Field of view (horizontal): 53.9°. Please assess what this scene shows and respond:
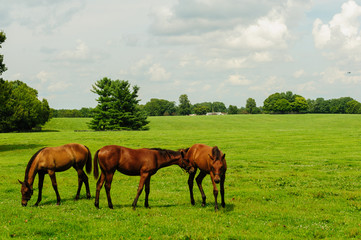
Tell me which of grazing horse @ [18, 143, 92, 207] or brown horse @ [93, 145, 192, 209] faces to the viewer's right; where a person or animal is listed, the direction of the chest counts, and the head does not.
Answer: the brown horse

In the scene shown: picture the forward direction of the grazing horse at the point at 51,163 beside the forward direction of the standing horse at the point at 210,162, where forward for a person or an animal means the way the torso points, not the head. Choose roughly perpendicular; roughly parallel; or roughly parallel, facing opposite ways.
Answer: roughly perpendicular

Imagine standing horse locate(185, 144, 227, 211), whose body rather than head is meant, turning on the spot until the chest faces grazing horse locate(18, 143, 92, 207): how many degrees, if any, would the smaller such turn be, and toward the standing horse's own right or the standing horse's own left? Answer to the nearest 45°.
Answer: approximately 135° to the standing horse's own right

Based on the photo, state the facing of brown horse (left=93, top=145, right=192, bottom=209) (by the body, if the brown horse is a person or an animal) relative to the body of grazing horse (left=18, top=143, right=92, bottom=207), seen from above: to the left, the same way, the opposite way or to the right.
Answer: the opposite way

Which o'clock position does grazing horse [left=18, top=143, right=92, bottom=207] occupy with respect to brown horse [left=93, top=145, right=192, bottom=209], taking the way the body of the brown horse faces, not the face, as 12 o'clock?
The grazing horse is roughly at 7 o'clock from the brown horse.

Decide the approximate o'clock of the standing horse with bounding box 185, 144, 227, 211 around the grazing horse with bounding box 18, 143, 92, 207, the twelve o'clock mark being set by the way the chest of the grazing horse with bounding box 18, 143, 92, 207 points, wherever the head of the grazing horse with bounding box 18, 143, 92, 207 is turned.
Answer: the standing horse with bounding box 185, 144, 227, 211 is roughly at 7 o'clock from the grazing horse with bounding box 18, 143, 92, 207.

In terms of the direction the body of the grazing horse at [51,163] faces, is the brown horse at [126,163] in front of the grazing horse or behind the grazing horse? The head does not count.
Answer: behind

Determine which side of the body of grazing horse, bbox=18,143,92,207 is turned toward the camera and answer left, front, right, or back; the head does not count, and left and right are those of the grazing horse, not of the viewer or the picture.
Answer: left

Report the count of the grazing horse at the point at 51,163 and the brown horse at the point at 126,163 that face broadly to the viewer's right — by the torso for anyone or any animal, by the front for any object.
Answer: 1

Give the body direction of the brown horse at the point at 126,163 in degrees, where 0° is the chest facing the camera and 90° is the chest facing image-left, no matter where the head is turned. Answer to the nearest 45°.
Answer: approximately 270°
